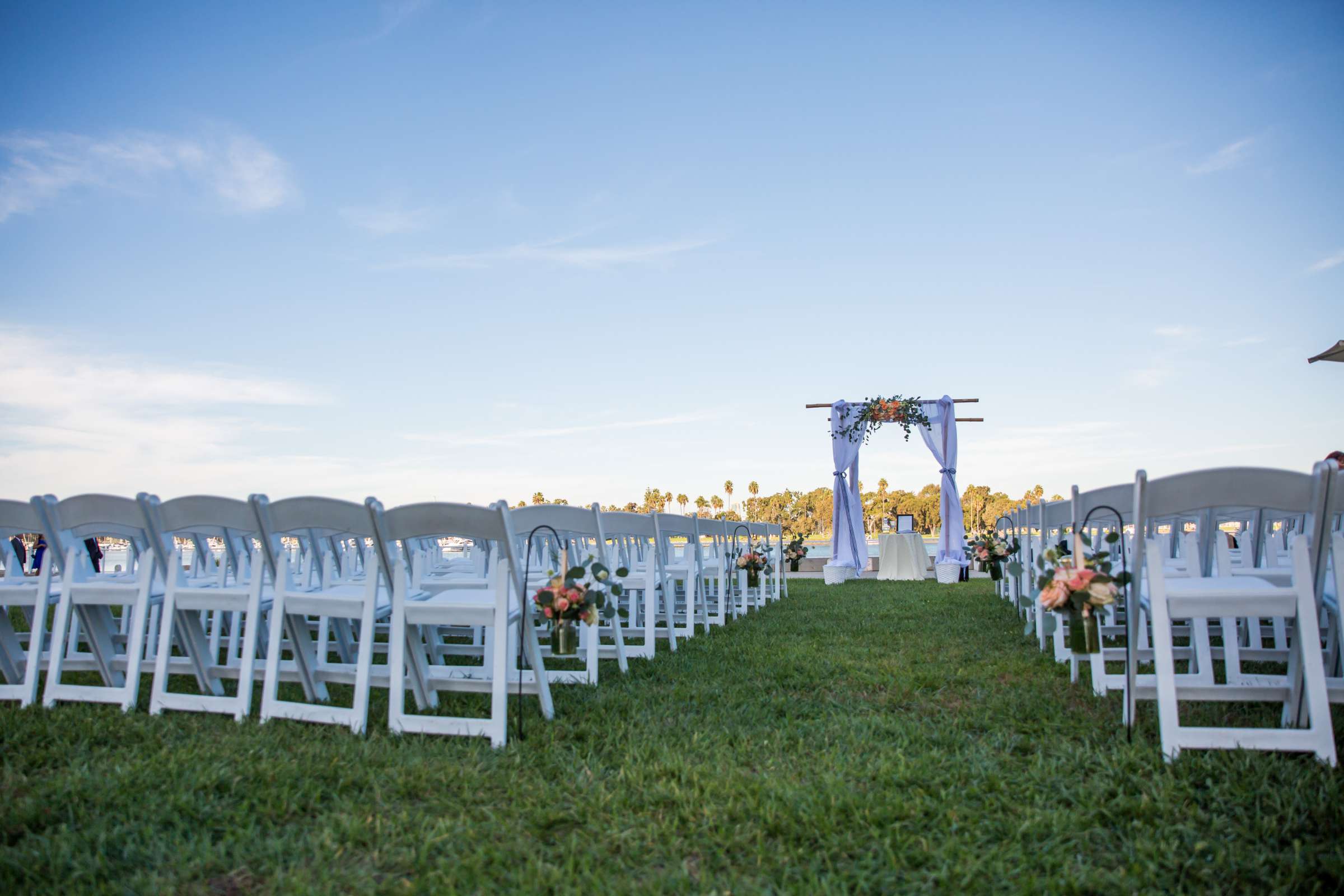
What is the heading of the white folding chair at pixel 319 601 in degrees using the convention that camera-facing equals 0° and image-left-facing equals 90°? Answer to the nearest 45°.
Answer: approximately 225°

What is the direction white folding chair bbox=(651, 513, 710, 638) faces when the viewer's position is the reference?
facing away from the viewer and to the right of the viewer

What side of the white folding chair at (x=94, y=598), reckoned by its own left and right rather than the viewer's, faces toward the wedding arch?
front

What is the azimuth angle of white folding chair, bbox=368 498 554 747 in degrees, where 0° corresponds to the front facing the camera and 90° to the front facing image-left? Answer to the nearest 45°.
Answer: approximately 225°

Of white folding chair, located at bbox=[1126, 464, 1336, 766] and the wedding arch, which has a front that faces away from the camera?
the white folding chair

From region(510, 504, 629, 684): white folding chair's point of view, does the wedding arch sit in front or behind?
in front

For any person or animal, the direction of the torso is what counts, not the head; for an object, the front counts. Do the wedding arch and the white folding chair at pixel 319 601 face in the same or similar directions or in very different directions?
very different directions

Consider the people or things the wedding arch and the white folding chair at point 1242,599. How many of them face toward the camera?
1

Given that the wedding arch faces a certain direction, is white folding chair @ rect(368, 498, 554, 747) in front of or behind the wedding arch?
in front

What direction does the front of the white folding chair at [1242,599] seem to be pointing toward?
away from the camera

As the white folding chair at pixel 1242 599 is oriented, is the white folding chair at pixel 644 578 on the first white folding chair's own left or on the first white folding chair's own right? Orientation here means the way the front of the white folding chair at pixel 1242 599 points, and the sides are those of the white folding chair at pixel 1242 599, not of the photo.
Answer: on the first white folding chair's own left

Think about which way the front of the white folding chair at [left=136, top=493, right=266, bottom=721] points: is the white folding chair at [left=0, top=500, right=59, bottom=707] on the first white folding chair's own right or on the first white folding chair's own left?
on the first white folding chair's own left

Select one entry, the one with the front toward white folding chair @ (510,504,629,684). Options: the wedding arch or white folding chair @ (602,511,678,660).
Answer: the wedding arch

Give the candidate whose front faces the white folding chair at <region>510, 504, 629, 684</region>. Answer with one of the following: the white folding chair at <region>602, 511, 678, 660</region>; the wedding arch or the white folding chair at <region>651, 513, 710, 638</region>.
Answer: the wedding arch

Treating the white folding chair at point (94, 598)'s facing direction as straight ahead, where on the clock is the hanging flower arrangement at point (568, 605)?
The hanging flower arrangement is roughly at 3 o'clock from the white folding chair.
